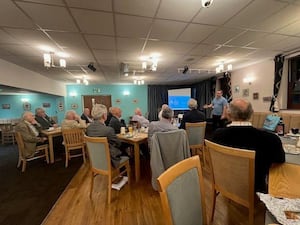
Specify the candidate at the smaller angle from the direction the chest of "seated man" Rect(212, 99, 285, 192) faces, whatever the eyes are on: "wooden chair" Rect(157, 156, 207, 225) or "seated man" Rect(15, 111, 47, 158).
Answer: the seated man

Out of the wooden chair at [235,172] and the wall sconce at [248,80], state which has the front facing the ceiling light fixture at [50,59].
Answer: the wall sconce at [248,80]

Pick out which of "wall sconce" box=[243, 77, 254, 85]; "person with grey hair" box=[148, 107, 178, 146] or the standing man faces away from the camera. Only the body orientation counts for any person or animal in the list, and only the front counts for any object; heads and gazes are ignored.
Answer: the person with grey hair

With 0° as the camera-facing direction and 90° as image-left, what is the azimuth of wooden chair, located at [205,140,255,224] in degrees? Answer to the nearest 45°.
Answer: approximately 225°

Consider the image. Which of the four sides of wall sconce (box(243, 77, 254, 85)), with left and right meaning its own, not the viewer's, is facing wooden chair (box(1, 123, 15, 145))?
front

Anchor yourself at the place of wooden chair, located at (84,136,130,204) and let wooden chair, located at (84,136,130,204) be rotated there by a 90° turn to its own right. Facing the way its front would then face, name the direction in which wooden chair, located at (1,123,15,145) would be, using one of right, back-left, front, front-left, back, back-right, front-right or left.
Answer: back

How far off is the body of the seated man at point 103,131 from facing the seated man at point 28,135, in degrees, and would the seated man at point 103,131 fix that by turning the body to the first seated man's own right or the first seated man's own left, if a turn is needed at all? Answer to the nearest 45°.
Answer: approximately 90° to the first seated man's own left

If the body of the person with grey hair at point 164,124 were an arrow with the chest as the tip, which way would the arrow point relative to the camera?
away from the camera

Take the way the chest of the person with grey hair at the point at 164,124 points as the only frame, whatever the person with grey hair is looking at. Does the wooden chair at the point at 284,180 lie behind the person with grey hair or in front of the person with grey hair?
behind

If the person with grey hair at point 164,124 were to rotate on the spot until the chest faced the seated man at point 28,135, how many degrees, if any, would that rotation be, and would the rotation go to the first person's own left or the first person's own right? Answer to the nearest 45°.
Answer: approximately 90° to the first person's own left

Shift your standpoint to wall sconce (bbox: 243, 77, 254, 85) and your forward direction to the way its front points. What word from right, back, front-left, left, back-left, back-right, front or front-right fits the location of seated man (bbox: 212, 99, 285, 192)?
front-left

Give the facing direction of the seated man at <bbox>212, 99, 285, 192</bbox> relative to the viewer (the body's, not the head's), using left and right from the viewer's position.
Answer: facing away from the viewer

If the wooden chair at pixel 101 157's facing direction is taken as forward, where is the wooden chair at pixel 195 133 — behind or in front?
in front

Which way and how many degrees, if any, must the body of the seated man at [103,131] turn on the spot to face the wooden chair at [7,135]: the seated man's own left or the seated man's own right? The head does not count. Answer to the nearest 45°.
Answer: approximately 90° to the seated man's own left

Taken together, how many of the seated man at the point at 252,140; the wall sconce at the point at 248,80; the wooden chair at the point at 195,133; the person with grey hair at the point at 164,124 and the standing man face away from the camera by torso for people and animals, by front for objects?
3

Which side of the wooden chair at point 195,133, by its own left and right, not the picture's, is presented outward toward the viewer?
back

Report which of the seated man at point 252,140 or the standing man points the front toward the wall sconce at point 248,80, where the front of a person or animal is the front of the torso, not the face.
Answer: the seated man

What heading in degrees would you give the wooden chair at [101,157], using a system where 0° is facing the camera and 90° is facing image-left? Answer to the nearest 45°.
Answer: approximately 225°

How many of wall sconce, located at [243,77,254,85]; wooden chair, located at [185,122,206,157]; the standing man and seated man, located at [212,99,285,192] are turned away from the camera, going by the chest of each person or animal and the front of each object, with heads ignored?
2
